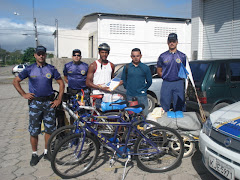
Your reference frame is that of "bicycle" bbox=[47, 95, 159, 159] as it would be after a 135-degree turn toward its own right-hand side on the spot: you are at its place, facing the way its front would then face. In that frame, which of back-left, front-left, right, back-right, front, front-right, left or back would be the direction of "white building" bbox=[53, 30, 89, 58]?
front-left

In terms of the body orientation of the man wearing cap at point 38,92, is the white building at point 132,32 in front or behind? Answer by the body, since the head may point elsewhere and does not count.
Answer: behind

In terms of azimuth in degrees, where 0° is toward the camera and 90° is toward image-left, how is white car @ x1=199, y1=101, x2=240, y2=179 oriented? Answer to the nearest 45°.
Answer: approximately 45°

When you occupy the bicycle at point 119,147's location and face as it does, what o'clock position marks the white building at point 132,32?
The white building is roughly at 3 o'clock from the bicycle.

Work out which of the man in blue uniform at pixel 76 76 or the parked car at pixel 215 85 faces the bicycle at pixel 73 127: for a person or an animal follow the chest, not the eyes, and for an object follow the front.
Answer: the man in blue uniform

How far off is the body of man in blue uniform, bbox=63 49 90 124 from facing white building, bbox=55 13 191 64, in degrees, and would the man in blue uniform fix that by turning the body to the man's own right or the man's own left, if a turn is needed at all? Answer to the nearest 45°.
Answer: approximately 180°

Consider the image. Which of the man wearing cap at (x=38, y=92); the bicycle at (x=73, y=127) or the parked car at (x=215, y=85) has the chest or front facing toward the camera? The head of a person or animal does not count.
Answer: the man wearing cap

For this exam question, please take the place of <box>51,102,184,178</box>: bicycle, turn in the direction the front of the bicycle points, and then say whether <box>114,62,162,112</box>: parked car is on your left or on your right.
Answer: on your right
